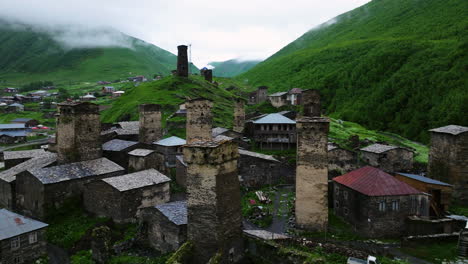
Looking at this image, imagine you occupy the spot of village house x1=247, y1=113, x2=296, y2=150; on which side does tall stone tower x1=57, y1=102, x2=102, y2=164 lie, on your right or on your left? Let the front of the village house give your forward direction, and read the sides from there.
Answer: on your right

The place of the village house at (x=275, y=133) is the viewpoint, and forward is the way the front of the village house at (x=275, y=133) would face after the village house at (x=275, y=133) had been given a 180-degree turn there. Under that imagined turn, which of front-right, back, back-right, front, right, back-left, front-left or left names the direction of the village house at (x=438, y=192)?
back-right

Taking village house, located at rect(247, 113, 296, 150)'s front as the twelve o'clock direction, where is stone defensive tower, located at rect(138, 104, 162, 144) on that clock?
The stone defensive tower is roughly at 2 o'clock from the village house.

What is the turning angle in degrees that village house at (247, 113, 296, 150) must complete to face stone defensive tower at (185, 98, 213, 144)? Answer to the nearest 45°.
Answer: approximately 45° to its right

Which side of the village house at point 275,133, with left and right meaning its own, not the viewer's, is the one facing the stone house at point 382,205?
front

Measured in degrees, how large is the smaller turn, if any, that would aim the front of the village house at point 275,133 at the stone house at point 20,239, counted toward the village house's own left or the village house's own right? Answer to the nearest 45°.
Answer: approximately 45° to the village house's own right

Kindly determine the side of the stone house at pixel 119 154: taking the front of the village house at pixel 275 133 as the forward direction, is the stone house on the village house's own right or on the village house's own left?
on the village house's own right

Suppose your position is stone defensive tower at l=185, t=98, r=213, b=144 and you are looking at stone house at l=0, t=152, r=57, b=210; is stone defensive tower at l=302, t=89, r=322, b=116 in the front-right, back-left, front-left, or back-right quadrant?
back-left

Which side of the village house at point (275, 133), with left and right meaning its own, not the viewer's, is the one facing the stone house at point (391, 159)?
left

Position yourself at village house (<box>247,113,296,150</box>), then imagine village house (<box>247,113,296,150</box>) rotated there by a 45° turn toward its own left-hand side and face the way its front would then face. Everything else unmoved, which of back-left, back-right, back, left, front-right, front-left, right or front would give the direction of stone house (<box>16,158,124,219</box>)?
right

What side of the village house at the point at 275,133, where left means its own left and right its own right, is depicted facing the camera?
front

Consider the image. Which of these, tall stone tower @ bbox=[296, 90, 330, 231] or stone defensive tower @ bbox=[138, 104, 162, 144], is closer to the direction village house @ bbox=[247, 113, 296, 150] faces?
the tall stone tower

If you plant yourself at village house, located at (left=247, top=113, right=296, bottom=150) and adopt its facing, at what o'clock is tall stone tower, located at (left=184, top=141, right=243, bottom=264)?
The tall stone tower is roughly at 12 o'clock from the village house.

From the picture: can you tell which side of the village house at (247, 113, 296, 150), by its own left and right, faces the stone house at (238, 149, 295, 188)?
front

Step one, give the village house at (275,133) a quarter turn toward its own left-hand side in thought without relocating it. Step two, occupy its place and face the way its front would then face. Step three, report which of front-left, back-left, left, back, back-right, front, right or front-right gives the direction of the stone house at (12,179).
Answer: back-right

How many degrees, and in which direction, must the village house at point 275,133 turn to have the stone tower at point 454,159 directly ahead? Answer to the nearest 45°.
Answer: approximately 45° to its left
